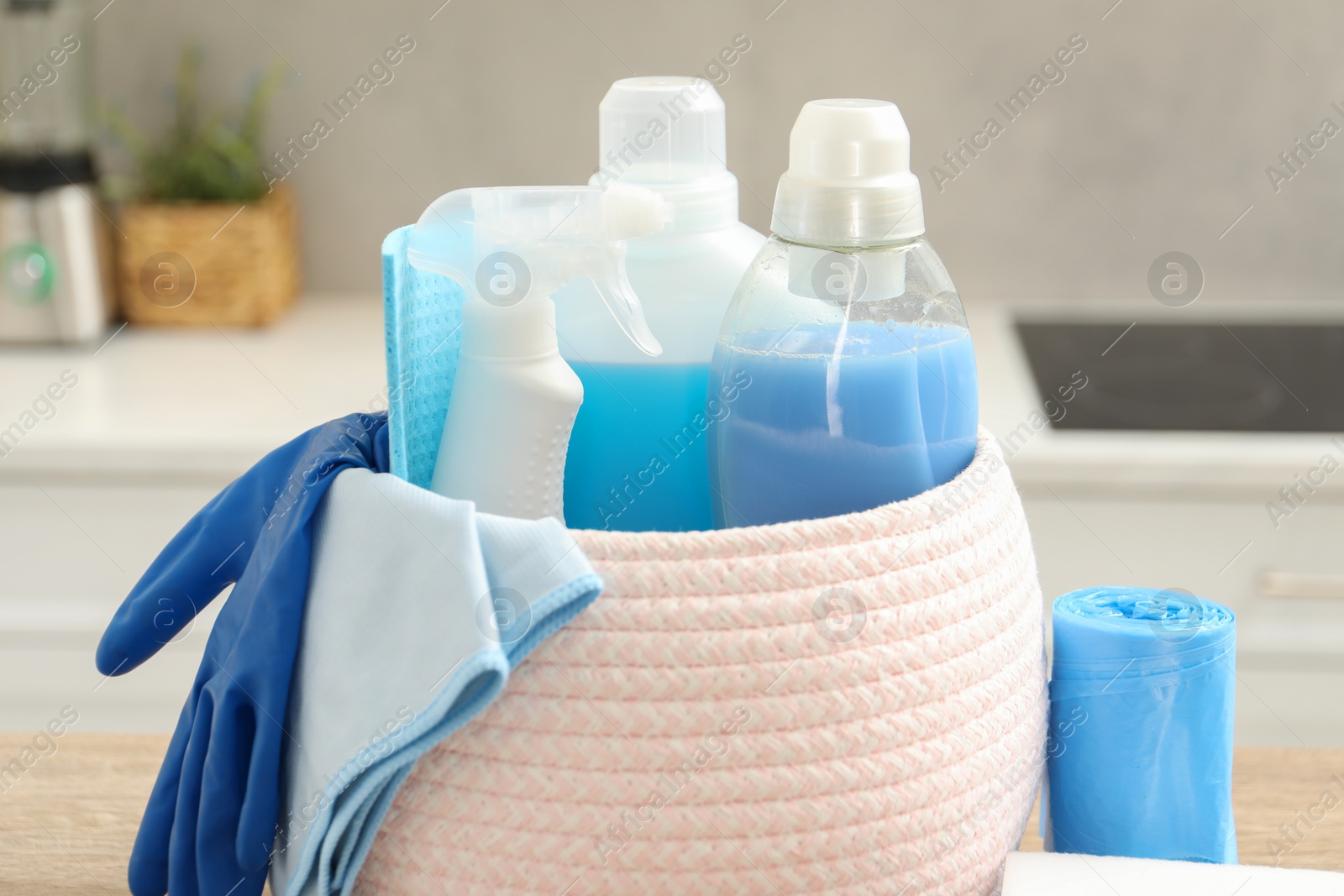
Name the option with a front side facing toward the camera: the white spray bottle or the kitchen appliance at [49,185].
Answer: the kitchen appliance

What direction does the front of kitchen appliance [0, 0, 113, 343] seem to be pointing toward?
toward the camera

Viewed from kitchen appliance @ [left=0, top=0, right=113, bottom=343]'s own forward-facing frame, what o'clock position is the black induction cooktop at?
The black induction cooktop is roughly at 10 o'clock from the kitchen appliance.

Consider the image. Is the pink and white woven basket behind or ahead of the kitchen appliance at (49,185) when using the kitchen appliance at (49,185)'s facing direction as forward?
ahead

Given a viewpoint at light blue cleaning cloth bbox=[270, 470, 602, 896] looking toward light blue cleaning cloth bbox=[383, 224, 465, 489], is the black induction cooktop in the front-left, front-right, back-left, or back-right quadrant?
front-right

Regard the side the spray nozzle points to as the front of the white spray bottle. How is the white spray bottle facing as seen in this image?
to the viewer's right

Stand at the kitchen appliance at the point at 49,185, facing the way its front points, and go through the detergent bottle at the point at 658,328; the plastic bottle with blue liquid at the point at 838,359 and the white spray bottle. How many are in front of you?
3

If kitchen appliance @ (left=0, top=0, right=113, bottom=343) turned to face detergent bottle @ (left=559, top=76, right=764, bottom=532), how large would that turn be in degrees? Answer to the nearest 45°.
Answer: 0° — it already faces it

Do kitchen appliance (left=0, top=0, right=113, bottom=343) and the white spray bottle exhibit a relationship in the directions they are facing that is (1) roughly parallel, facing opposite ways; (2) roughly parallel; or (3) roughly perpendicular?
roughly perpendicular

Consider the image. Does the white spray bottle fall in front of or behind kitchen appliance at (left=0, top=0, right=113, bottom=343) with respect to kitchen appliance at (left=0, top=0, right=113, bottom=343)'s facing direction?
in front

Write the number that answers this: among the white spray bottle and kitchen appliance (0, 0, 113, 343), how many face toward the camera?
1

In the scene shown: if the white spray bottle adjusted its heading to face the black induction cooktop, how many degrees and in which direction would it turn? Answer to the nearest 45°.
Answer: approximately 45° to its left
